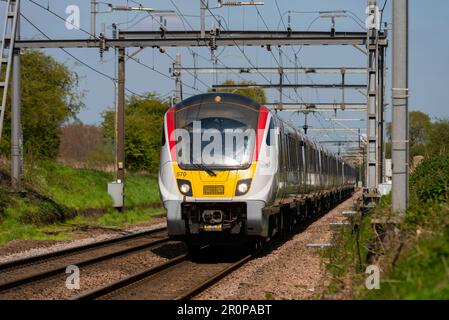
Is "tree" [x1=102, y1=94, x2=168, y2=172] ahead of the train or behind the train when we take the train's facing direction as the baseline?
behind

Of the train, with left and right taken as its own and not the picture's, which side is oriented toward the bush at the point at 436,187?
left

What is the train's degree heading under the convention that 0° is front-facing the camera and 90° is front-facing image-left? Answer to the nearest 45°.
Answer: approximately 0°

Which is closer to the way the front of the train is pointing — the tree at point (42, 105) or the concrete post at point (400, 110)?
the concrete post

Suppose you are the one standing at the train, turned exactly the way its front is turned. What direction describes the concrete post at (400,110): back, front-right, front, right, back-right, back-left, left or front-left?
front-left
